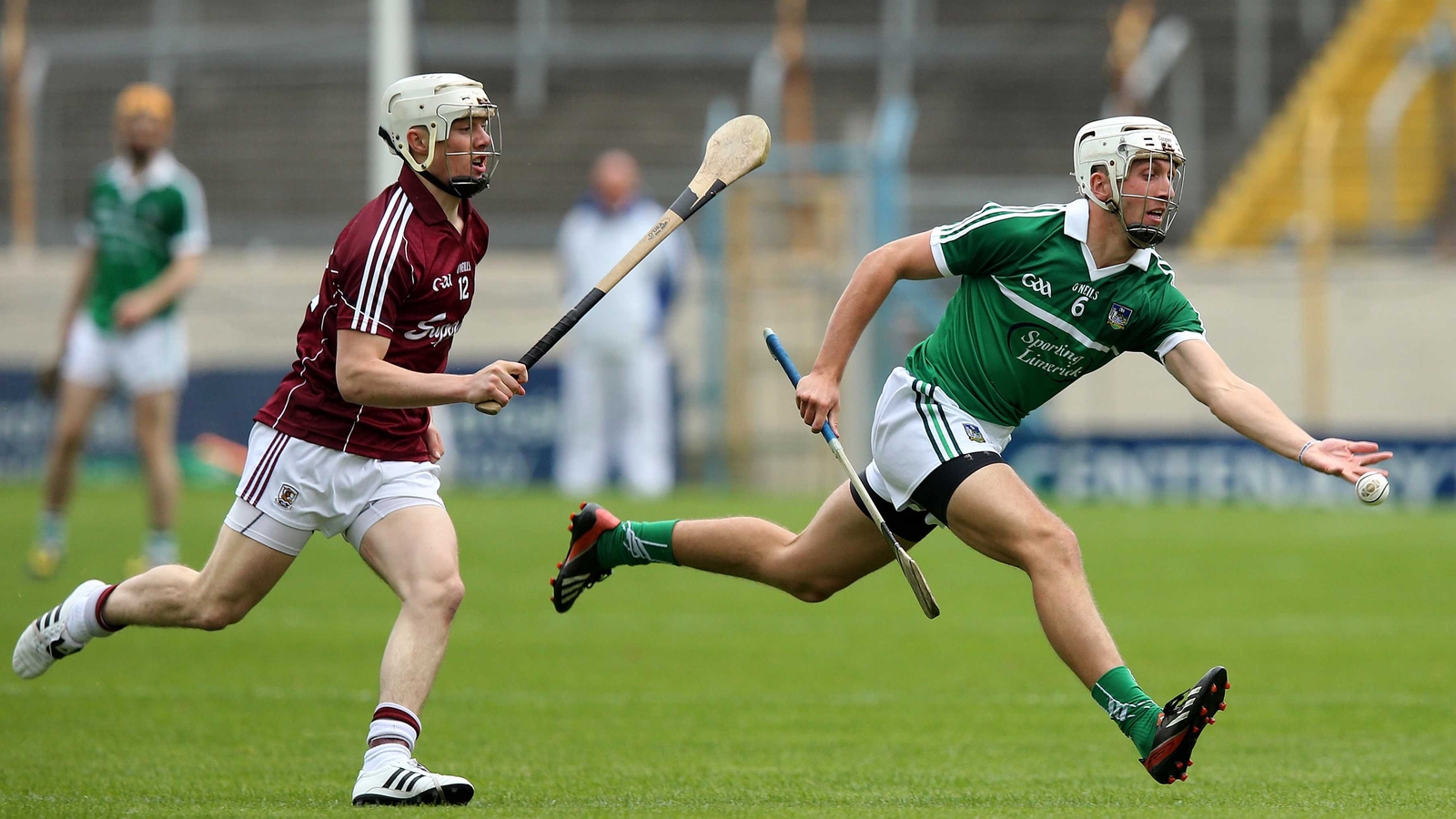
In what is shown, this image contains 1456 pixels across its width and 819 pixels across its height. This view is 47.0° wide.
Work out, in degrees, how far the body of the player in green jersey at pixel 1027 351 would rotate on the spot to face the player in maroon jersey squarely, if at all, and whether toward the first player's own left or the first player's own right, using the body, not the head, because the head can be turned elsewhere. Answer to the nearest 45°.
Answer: approximately 135° to the first player's own right

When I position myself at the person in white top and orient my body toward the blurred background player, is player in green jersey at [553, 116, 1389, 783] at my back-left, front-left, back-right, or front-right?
front-left

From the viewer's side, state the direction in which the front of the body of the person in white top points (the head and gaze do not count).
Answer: toward the camera

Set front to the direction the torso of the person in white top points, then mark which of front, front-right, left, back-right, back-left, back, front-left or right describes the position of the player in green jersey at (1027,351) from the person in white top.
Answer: front

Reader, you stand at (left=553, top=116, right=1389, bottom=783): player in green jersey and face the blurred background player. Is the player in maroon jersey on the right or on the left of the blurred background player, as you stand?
left

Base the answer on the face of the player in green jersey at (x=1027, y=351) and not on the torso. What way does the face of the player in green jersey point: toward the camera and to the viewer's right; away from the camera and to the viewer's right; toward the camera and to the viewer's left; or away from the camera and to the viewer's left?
toward the camera and to the viewer's right

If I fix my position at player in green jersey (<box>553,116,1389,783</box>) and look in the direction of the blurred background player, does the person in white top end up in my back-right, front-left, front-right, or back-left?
front-right

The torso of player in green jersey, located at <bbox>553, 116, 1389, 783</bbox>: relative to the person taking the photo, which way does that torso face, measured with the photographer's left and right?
facing the viewer and to the right of the viewer

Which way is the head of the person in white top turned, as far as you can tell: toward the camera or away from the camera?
toward the camera

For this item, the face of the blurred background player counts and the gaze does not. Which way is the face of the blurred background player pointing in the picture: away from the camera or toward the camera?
toward the camera

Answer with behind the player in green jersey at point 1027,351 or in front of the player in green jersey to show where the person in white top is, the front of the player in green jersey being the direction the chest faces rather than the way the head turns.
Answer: behind

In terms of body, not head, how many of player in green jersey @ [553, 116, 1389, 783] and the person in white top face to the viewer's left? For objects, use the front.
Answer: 0

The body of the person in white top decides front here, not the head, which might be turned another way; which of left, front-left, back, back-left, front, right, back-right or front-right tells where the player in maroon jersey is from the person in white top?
front

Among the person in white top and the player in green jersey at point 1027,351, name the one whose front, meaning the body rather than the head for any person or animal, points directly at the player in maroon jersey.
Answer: the person in white top
